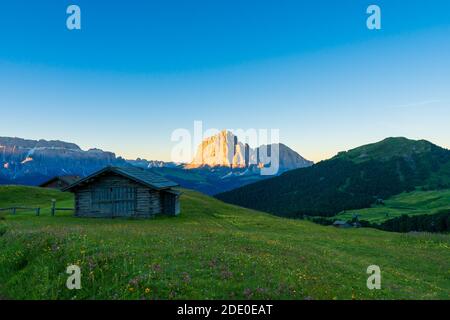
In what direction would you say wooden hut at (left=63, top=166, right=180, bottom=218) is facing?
toward the camera
